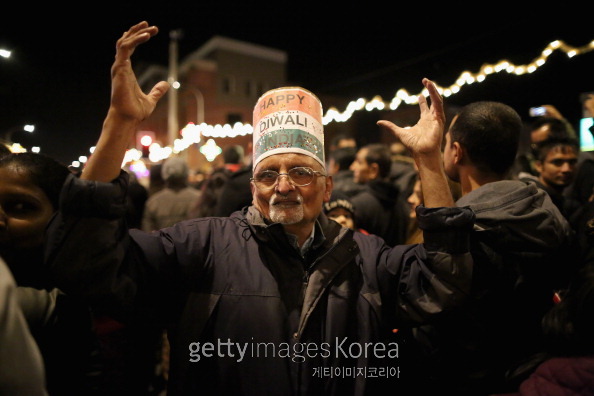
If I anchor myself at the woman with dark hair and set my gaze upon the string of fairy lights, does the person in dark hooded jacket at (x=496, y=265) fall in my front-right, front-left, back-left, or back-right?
front-right

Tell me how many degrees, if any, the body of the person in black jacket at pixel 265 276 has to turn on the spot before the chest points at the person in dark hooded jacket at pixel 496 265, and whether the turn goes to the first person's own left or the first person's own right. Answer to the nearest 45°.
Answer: approximately 90° to the first person's own left

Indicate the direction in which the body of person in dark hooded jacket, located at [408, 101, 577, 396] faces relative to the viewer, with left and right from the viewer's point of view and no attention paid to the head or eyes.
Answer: facing away from the viewer and to the left of the viewer

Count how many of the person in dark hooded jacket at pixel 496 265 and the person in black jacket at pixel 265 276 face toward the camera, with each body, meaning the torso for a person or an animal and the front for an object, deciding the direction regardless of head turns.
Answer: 1

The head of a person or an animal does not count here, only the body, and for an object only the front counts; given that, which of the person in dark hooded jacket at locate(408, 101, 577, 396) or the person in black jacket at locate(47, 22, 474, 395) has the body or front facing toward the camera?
the person in black jacket

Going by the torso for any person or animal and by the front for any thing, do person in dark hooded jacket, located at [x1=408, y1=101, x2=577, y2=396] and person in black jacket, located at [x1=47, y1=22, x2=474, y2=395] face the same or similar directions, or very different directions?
very different directions

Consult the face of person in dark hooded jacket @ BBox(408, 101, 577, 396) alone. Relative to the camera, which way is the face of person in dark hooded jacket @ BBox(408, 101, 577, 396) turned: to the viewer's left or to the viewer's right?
to the viewer's left

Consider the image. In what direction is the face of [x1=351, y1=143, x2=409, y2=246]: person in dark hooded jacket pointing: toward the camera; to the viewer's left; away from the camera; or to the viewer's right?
to the viewer's left

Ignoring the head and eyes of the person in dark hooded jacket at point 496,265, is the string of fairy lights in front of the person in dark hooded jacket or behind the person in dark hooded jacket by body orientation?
in front

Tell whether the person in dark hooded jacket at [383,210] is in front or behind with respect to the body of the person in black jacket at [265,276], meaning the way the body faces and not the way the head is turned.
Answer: behind

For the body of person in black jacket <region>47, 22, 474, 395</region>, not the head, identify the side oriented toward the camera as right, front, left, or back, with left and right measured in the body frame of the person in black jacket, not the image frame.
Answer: front
